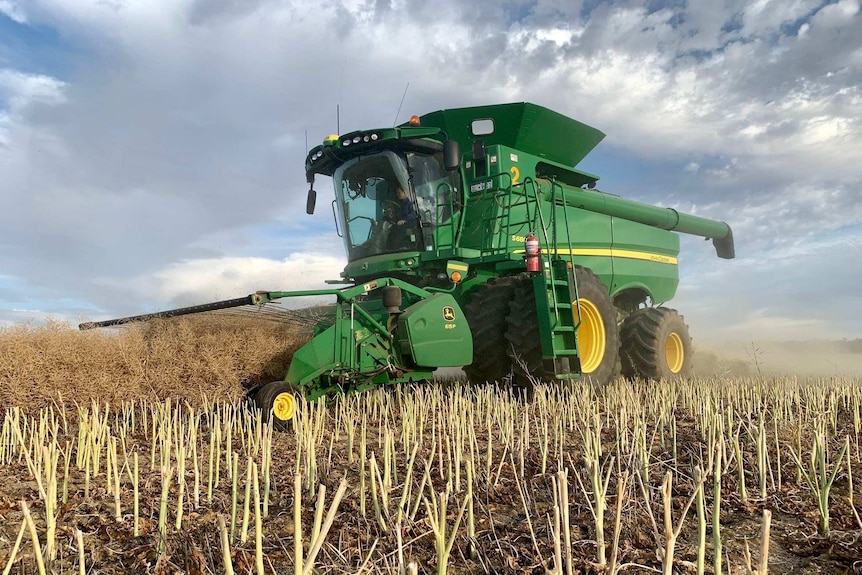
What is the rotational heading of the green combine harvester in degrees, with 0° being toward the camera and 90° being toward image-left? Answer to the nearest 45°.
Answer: approximately 45°
